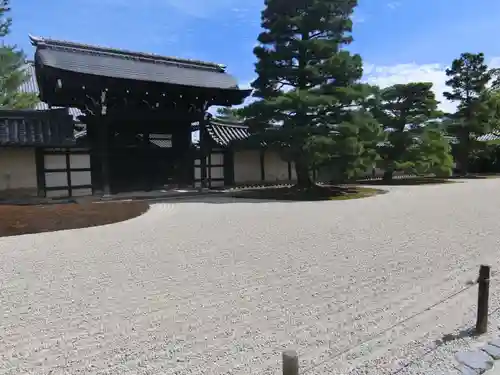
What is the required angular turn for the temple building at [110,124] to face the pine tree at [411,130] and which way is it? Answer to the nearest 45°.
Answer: approximately 45° to its left

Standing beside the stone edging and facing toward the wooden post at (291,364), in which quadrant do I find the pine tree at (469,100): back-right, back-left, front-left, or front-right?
back-right

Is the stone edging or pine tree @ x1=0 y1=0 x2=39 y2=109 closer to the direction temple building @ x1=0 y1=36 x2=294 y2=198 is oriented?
the stone edging

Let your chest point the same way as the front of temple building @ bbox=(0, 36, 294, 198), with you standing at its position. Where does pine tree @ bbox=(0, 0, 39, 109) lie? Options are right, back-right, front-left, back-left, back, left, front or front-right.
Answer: back

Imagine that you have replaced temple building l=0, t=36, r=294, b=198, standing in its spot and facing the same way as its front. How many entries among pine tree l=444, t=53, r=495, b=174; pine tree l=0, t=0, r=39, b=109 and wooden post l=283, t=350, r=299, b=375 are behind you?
1

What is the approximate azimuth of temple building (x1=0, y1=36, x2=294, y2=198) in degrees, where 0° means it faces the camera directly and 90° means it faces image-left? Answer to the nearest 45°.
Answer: approximately 315°

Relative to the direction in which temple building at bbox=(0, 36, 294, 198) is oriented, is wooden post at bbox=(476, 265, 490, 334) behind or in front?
in front

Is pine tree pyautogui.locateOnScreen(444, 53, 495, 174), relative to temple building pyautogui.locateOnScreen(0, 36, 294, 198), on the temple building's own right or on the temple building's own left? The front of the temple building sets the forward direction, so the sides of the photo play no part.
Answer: on the temple building's own left

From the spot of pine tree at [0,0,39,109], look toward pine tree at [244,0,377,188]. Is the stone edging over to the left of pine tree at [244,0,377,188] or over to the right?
right
